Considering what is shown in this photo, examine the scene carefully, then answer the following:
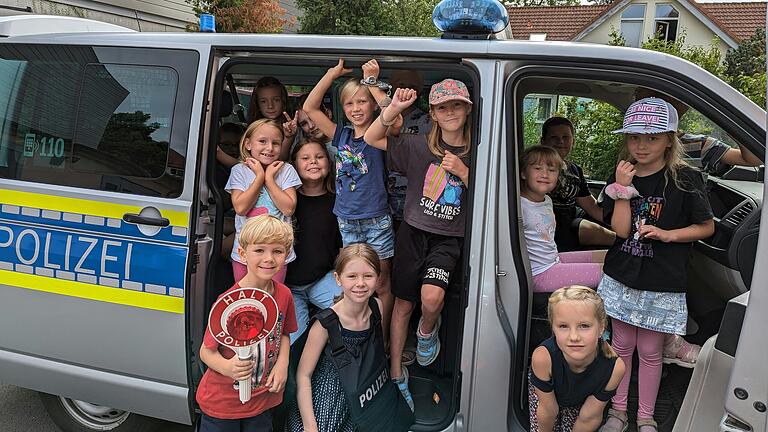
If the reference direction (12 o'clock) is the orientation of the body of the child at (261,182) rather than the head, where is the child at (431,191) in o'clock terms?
the child at (431,191) is roughly at 10 o'clock from the child at (261,182).

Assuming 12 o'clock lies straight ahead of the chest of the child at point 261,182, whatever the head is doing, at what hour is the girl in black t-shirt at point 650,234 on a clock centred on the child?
The girl in black t-shirt is roughly at 10 o'clock from the child.

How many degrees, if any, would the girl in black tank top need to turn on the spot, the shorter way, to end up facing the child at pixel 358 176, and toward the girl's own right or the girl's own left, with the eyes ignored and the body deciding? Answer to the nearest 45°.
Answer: approximately 90° to the girl's own right

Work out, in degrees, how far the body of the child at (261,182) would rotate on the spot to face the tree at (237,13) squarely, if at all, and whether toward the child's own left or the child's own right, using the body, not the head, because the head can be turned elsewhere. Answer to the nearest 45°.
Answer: approximately 180°

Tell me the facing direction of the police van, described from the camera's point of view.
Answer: facing to the right of the viewer

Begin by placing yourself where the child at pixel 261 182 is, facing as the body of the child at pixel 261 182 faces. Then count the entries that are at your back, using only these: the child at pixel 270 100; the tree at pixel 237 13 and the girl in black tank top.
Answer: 2

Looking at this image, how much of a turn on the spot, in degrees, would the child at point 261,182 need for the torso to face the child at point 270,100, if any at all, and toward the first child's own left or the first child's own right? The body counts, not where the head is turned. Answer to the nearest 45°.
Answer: approximately 180°

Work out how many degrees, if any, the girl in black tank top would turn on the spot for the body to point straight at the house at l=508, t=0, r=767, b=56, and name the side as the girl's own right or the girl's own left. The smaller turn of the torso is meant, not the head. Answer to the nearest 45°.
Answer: approximately 180°

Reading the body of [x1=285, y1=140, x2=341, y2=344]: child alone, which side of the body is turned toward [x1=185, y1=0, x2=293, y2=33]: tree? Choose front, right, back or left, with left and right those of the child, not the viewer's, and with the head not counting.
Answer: back
